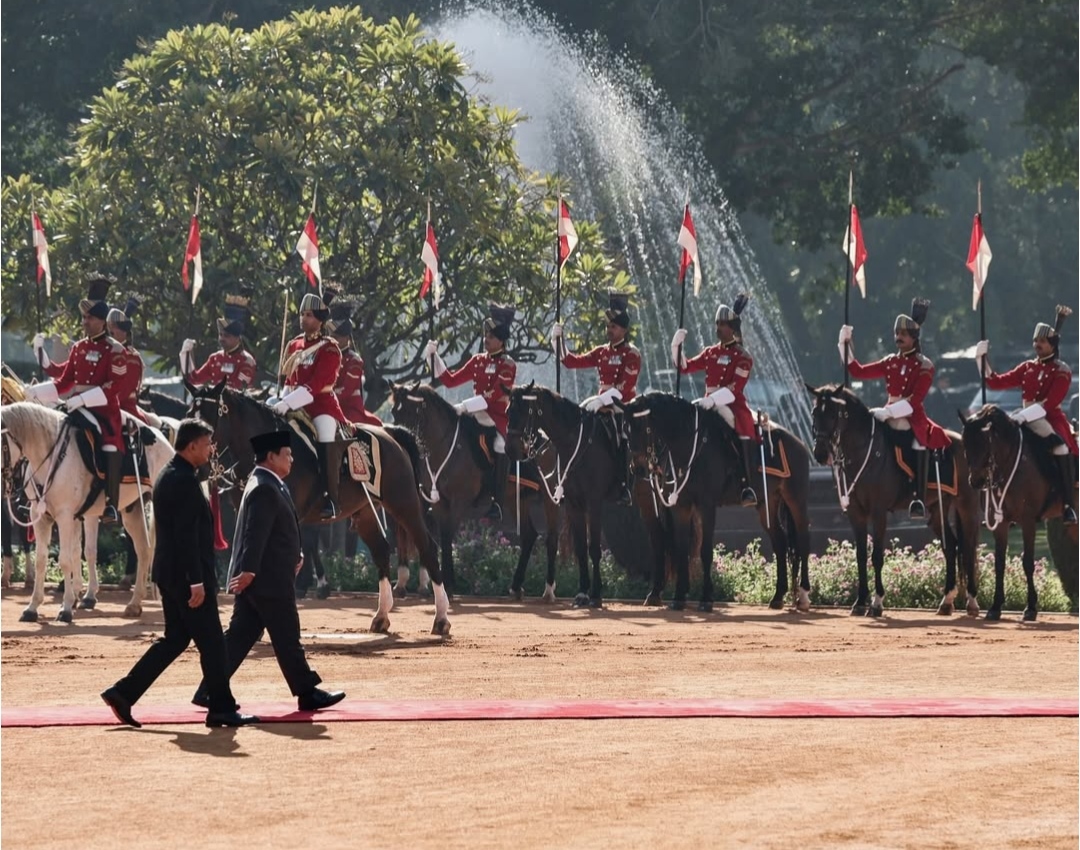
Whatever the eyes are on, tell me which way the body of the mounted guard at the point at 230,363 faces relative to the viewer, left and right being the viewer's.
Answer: facing the viewer and to the left of the viewer

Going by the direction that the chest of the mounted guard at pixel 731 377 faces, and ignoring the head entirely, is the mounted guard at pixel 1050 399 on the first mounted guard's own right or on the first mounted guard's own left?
on the first mounted guard's own left

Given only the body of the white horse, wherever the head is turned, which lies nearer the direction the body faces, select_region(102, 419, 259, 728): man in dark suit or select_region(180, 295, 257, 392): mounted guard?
the man in dark suit

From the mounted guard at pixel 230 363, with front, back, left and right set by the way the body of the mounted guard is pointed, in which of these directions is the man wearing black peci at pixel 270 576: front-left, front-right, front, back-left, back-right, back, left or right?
front-left

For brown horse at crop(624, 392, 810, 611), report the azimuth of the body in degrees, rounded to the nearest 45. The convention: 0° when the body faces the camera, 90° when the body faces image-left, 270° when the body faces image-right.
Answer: approximately 45°

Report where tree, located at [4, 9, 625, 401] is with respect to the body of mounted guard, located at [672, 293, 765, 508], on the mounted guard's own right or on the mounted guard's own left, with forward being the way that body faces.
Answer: on the mounted guard's own right

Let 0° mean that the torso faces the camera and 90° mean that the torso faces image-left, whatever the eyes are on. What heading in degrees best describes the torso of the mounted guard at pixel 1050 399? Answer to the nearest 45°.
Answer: approximately 45°
